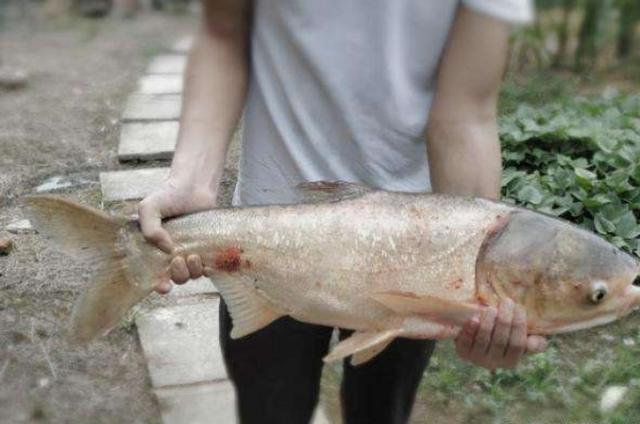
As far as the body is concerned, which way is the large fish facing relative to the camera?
to the viewer's right

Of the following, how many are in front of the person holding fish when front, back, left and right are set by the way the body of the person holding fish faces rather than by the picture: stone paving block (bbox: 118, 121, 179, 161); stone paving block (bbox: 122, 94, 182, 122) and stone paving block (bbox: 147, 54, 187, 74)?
0

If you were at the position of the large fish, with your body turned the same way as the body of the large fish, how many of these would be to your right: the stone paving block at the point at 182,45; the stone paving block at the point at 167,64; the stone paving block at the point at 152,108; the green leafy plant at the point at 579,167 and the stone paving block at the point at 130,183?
0

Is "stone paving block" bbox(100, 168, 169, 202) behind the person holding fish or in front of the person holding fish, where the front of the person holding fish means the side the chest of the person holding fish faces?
behind

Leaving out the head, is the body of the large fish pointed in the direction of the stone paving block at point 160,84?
no

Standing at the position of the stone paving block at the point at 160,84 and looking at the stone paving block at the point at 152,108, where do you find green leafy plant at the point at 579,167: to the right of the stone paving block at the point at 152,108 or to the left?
left

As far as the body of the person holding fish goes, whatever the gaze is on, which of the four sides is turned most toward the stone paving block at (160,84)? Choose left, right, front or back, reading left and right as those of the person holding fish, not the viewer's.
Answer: back

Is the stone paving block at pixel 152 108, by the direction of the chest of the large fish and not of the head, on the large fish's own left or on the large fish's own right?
on the large fish's own left

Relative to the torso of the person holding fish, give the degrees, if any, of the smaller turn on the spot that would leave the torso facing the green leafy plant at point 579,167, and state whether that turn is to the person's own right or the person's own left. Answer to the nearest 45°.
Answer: approximately 135° to the person's own left

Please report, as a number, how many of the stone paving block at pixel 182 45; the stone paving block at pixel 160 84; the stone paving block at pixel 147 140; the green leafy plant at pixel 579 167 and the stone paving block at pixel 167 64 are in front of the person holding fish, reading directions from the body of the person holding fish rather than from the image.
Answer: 0

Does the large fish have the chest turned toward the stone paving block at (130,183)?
no

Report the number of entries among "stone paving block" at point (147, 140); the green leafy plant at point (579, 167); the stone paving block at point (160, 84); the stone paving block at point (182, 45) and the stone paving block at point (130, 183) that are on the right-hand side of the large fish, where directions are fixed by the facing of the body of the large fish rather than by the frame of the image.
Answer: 0

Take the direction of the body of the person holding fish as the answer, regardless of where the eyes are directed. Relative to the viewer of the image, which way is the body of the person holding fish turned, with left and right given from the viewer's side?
facing the viewer

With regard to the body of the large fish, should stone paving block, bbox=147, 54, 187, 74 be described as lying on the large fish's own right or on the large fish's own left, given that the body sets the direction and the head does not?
on the large fish's own left
